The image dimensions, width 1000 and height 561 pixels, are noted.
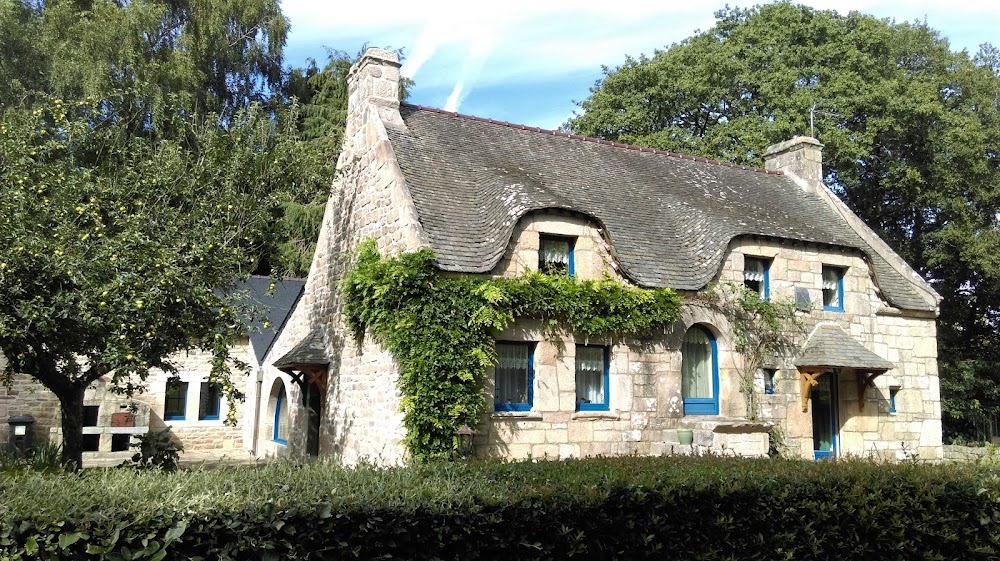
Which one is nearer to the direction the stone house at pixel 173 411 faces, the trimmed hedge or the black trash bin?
the trimmed hedge

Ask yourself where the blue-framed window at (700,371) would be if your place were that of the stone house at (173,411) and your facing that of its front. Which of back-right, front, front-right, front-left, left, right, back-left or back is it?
front-left

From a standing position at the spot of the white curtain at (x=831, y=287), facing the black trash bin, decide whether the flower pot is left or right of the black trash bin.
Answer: left

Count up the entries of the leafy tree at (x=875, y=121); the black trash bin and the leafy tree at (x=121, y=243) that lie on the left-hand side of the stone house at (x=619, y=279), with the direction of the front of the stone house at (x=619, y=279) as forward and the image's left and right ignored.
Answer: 1

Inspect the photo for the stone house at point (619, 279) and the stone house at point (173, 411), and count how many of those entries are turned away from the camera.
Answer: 0

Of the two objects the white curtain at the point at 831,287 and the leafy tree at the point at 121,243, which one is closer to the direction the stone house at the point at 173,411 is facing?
the leafy tree

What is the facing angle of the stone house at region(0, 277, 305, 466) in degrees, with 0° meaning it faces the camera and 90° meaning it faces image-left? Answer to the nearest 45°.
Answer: approximately 0°

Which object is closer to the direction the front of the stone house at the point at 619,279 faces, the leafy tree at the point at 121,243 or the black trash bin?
the leafy tree

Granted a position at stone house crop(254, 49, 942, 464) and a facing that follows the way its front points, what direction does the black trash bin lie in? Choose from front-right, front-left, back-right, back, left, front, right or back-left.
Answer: back-right

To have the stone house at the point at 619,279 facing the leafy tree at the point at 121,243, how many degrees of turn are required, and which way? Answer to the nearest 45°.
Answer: approximately 90° to its right

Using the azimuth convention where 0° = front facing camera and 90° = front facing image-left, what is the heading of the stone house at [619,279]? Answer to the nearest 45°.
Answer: approximately 315°

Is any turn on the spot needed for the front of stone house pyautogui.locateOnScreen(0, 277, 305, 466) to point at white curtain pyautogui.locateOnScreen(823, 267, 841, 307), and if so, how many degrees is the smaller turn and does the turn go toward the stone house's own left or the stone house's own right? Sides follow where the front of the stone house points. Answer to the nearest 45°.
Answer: approximately 45° to the stone house's own left

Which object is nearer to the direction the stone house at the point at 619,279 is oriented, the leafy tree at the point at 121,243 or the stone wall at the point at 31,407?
the leafy tree
